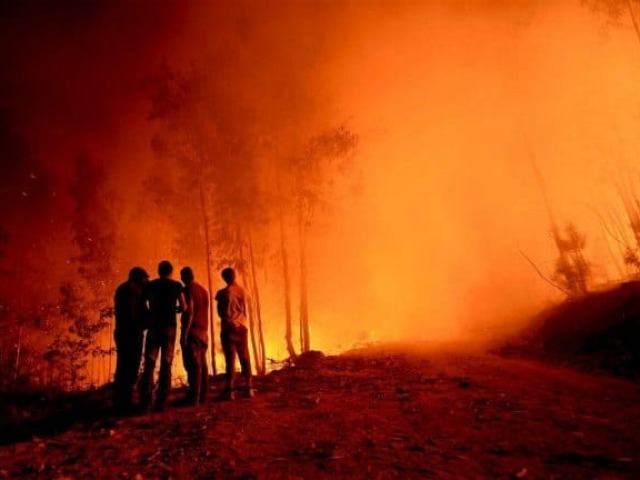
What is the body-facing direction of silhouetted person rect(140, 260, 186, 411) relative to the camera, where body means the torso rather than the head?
away from the camera

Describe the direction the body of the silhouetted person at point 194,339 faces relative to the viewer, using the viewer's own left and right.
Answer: facing away from the viewer and to the left of the viewer

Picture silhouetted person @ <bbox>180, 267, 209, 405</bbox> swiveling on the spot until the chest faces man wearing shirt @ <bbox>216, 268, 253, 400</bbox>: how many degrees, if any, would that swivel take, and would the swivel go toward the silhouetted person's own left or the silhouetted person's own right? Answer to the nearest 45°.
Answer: approximately 135° to the silhouetted person's own right

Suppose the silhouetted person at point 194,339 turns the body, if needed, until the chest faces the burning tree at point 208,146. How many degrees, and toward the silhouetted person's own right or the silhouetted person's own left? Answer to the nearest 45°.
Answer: approximately 45° to the silhouetted person's own right

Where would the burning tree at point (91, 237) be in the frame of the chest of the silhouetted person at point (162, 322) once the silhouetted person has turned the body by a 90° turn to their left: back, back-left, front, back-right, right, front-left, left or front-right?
right
